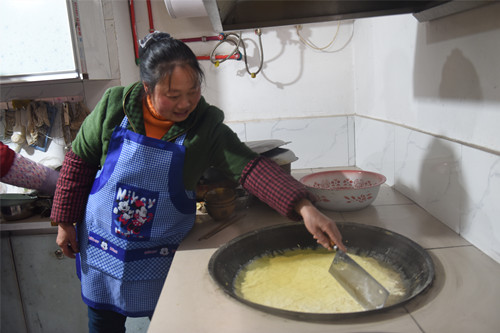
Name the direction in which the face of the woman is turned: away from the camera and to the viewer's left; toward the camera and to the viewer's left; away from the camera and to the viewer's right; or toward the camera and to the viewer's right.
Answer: toward the camera and to the viewer's right

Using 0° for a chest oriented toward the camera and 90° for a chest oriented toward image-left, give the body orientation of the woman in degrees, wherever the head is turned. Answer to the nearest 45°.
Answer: approximately 315°

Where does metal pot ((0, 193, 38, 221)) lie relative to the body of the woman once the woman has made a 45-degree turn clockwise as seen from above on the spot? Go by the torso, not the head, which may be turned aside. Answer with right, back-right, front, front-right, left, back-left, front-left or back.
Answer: back-right
